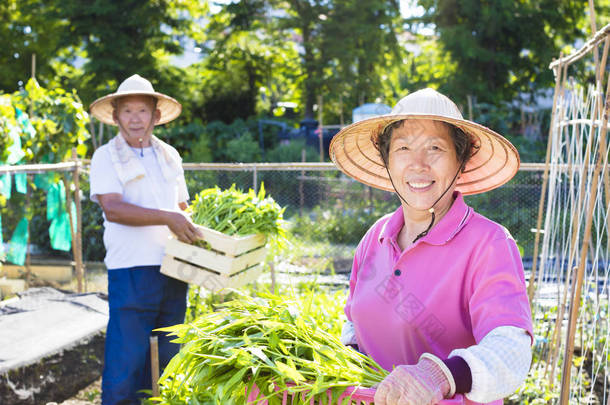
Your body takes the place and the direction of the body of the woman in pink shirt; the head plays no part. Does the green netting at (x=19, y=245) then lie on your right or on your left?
on your right

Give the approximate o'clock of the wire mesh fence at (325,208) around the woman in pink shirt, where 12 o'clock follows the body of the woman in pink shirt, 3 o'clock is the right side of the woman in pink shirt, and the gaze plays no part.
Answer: The wire mesh fence is roughly at 4 o'clock from the woman in pink shirt.

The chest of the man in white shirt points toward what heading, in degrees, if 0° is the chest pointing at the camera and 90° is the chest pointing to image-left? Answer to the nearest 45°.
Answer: approximately 315°

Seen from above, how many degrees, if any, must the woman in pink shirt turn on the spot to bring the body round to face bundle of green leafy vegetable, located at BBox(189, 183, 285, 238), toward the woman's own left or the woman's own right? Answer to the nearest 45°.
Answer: approximately 90° to the woman's own right

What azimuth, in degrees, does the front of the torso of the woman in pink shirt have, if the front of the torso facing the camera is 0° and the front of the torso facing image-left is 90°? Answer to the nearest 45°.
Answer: approximately 45°

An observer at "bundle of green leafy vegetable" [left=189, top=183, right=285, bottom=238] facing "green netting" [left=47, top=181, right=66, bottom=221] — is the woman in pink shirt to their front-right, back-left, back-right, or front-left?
back-left

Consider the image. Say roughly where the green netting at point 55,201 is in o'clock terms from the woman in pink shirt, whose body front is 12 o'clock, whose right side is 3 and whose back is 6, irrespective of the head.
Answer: The green netting is roughly at 3 o'clock from the woman in pink shirt.
